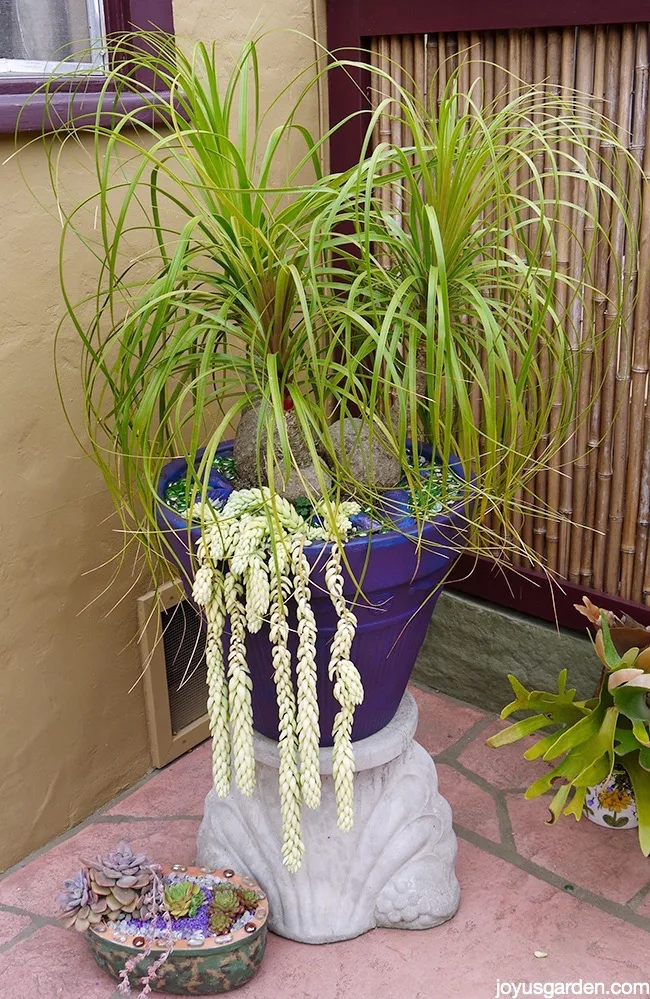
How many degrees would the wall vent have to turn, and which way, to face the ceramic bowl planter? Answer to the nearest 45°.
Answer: approximately 45° to its right

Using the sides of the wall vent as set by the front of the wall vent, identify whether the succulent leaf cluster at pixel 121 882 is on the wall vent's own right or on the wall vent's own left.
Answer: on the wall vent's own right

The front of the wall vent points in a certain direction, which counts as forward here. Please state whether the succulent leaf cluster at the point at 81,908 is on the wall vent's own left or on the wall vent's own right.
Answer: on the wall vent's own right

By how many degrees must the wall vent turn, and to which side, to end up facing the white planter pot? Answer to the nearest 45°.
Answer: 0° — it already faces it

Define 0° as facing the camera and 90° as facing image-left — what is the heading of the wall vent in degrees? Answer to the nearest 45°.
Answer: approximately 315°
